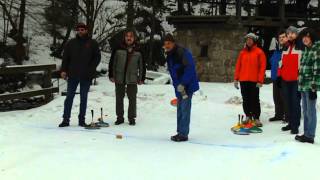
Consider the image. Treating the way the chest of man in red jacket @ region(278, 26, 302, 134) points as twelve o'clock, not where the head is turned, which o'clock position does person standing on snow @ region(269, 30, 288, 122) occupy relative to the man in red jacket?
The person standing on snow is roughly at 4 o'clock from the man in red jacket.

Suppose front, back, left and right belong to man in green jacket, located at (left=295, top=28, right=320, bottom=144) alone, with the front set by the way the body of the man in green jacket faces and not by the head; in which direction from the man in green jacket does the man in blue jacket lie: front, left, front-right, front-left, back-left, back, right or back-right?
front-right

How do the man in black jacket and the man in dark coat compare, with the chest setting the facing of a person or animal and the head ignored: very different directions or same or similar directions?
same or similar directions

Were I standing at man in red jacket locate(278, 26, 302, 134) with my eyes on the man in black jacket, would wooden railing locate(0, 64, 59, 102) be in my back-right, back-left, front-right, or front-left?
front-right

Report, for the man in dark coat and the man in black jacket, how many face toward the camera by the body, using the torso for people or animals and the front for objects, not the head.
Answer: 2

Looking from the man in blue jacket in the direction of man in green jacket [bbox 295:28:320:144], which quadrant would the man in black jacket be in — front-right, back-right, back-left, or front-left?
back-left

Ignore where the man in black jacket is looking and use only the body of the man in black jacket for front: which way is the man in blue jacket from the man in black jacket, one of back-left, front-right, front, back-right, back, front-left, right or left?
front-left

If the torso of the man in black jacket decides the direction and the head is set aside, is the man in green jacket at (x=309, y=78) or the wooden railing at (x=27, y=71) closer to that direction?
the man in green jacket

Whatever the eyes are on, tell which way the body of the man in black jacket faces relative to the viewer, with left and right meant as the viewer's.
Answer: facing the viewer

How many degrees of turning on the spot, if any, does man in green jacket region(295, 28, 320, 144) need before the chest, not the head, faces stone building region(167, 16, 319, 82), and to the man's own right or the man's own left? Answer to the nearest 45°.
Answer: approximately 135° to the man's own right

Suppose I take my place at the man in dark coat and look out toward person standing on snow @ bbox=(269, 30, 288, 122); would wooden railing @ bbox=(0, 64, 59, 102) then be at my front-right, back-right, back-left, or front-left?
back-left

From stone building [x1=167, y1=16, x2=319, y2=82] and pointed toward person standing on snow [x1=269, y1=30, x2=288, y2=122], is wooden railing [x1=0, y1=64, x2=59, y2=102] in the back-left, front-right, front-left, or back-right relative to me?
front-right

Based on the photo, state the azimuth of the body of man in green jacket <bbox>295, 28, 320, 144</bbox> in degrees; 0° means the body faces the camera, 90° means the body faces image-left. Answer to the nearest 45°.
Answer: approximately 45°
